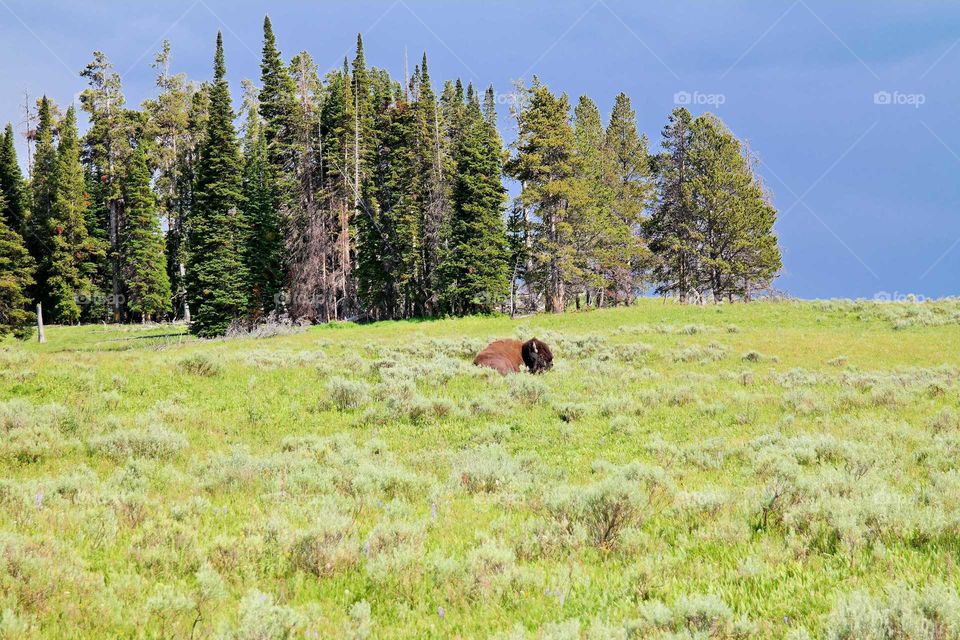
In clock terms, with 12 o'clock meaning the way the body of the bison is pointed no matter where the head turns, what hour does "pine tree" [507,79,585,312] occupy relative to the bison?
The pine tree is roughly at 9 o'clock from the bison.

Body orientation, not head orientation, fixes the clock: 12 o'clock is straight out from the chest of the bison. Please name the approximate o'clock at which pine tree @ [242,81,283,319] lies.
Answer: The pine tree is roughly at 8 o'clock from the bison.

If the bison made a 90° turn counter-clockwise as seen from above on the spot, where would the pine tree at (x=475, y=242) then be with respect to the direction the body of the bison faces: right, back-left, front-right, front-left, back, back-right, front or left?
front

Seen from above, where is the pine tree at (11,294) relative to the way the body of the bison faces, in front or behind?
behind

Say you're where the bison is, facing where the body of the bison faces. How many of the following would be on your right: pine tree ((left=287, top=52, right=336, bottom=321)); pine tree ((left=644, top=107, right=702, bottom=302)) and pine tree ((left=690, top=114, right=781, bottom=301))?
0

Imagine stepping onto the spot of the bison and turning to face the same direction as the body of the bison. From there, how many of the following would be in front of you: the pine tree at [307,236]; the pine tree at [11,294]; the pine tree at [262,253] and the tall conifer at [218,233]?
0

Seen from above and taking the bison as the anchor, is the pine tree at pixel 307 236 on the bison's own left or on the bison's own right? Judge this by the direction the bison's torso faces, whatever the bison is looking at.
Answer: on the bison's own left

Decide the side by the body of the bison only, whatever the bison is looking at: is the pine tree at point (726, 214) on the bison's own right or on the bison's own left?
on the bison's own left

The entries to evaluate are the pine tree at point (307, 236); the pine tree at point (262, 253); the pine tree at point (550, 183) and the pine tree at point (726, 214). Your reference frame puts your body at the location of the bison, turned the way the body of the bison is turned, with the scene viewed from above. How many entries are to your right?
0

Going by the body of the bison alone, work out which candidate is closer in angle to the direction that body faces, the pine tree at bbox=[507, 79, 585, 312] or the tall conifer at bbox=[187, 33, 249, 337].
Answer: the pine tree

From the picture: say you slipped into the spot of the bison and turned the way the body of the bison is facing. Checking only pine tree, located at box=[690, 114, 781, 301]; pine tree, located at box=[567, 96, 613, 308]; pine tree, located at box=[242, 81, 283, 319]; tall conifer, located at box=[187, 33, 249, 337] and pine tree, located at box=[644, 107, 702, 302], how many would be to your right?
0

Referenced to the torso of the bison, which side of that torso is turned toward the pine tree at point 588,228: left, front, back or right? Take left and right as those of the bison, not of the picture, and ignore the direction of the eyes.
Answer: left

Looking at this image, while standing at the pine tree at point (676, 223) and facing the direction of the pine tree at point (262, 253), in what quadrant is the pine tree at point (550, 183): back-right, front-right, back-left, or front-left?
front-left

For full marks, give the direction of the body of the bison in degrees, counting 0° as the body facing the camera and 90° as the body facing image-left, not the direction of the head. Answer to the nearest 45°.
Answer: approximately 270°

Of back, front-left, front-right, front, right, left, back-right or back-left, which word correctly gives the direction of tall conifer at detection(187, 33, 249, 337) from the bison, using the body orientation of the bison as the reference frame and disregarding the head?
back-left

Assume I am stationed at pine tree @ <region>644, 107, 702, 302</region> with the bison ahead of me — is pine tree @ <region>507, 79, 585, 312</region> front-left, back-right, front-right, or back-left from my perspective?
front-right

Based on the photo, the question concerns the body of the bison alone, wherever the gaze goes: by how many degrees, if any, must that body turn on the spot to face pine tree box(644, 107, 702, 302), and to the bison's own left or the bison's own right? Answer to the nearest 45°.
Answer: approximately 45° to the bison's own left
